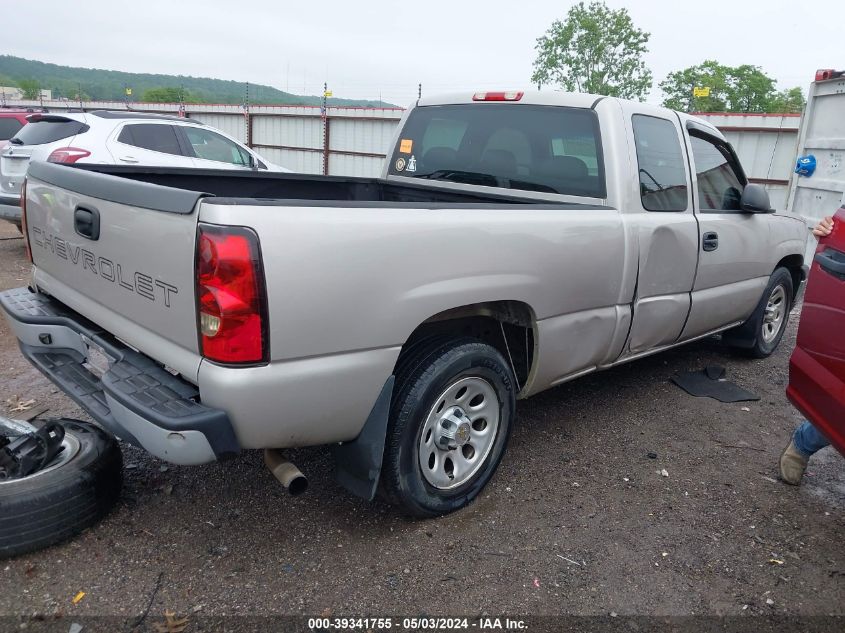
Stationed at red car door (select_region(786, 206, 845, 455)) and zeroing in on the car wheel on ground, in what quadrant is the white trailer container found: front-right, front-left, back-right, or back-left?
back-right

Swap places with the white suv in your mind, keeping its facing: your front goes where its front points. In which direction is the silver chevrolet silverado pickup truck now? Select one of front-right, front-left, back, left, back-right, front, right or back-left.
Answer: back-right

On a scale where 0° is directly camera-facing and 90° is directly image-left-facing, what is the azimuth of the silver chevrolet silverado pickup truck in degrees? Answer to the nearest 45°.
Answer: approximately 225°

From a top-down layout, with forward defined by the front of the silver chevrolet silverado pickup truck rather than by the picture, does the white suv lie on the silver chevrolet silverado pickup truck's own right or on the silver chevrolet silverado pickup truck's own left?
on the silver chevrolet silverado pickup truck's own left

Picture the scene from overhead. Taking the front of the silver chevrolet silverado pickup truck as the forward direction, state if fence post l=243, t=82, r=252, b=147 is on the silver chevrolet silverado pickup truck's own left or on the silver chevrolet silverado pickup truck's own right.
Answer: on the silver chevrolet silverado pickup truck's own left

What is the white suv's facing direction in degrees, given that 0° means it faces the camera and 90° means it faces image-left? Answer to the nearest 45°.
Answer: approximately 225°

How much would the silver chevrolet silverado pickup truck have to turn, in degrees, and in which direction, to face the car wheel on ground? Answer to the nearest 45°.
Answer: approximately 135° to its left

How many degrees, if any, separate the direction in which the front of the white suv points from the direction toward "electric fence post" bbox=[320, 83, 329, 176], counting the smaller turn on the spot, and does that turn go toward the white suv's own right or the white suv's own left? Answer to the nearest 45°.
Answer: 0° — it already faces it

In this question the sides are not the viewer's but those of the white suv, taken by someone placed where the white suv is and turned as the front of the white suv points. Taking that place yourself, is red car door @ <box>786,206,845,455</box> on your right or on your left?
on your right

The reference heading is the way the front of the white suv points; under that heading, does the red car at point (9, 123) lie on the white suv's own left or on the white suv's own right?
on the white suv's own left

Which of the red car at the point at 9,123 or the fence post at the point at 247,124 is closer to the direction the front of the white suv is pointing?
the fence post

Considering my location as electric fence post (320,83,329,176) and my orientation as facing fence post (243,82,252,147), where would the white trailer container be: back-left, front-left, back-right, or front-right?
back-left

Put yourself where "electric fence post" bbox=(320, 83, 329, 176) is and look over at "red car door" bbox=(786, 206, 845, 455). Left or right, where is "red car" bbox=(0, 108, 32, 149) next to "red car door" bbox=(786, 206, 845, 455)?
right

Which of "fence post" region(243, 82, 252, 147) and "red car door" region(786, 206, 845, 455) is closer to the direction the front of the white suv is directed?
the fence post
